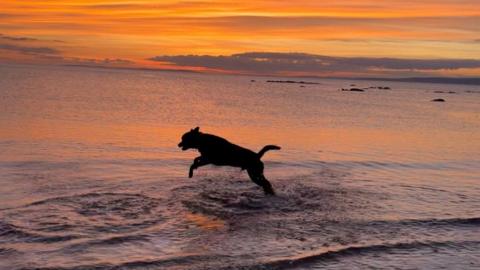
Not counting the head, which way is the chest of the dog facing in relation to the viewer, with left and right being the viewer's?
facing to the left of the viewer
